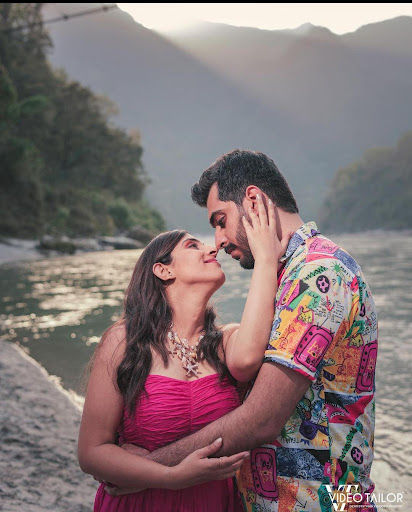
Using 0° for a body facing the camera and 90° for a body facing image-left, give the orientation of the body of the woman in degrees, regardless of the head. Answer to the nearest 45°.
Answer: approximately 315°

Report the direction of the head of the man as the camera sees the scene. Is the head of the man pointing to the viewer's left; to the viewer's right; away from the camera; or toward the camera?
to the viewer's left

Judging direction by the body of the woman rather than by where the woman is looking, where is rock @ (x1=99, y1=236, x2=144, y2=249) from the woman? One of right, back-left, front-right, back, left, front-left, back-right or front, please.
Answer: back-left

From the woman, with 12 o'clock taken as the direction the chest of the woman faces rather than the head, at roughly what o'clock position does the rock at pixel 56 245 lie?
The rock is roughly at 7 o'clock from the woman.

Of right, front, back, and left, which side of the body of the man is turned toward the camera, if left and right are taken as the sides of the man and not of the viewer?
left

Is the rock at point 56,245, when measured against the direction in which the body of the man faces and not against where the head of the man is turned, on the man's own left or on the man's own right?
on the man's own right

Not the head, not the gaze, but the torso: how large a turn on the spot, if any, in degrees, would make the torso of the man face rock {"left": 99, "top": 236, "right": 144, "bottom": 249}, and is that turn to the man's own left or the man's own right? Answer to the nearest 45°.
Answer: approximately 90° to the man's own right

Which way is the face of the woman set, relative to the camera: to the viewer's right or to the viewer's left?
to the viewer's right
